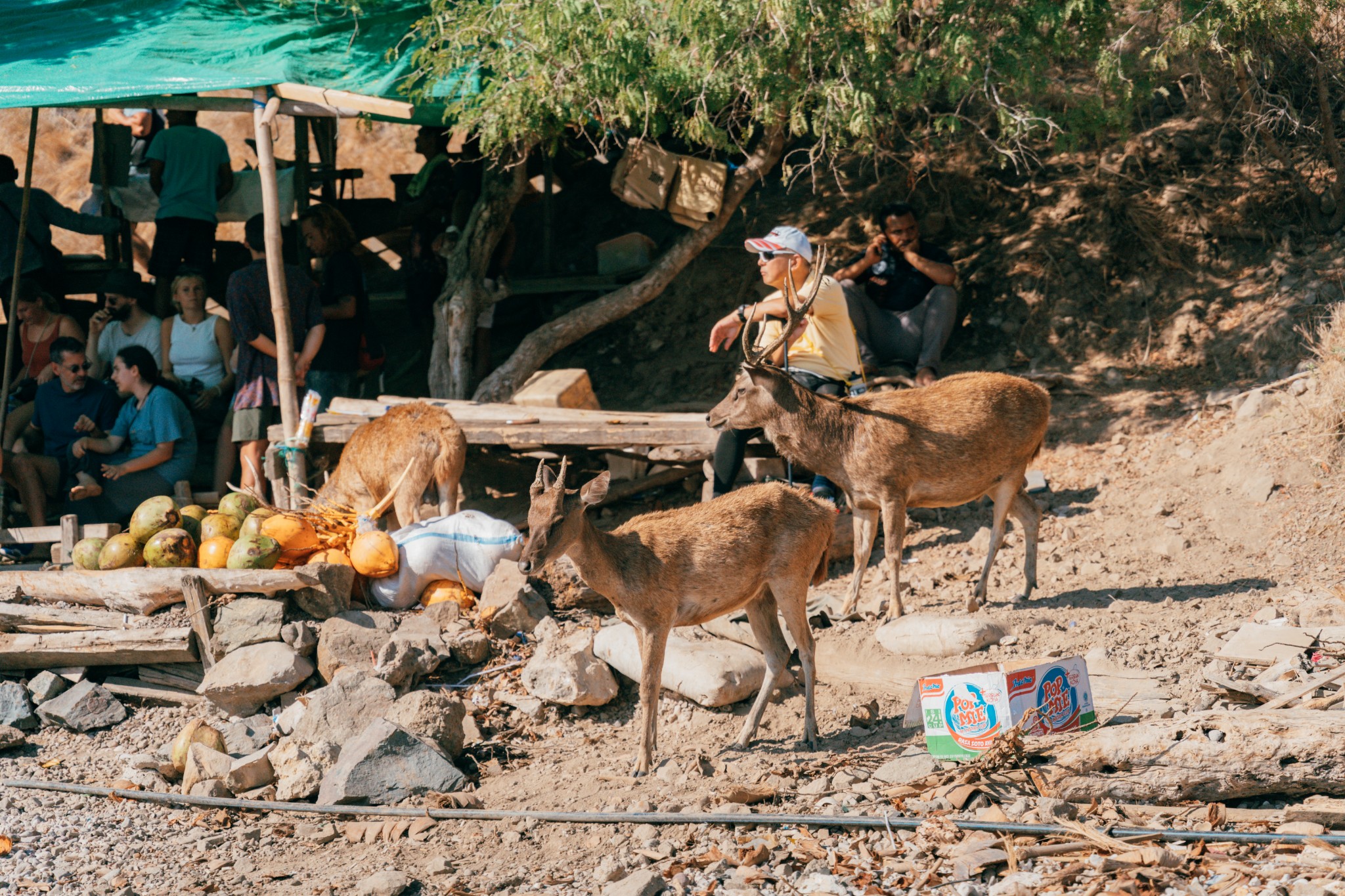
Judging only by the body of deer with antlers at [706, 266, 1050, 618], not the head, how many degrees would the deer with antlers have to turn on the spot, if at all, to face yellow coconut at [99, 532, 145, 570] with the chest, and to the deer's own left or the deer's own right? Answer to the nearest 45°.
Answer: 0° — it already faces it

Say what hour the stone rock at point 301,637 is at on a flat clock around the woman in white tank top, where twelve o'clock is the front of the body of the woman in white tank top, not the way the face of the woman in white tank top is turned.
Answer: The stone rock is roughly at 12 o'clock from the woman in white tank top.

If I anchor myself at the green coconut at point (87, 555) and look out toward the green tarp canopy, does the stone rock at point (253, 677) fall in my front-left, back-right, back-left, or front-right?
back-right

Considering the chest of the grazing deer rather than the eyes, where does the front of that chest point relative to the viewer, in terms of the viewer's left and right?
facing away from the viewer and to the left of the viewer

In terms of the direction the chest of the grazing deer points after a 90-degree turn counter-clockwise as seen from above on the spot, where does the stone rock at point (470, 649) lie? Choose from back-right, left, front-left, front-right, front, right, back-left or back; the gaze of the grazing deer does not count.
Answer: front-left

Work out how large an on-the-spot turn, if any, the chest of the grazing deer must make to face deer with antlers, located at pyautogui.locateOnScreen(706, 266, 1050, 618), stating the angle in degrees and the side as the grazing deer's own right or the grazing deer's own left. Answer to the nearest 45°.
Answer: approximately 180°

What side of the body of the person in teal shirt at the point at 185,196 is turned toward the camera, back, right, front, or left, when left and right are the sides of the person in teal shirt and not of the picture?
back

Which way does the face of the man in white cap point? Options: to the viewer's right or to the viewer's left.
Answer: to the viewer's left

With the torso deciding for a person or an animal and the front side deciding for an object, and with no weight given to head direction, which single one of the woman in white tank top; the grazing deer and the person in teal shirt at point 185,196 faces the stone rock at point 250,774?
the woman in white tank top

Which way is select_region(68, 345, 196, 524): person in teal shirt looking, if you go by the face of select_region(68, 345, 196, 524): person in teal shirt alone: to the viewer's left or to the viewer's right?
to the viewer's left

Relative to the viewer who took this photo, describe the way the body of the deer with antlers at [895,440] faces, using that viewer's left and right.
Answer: facing to the left of the viewer

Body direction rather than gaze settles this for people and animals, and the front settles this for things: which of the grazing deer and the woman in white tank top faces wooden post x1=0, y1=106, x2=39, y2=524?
the grazing deer

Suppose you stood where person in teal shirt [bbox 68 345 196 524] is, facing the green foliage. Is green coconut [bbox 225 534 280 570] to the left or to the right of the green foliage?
right
